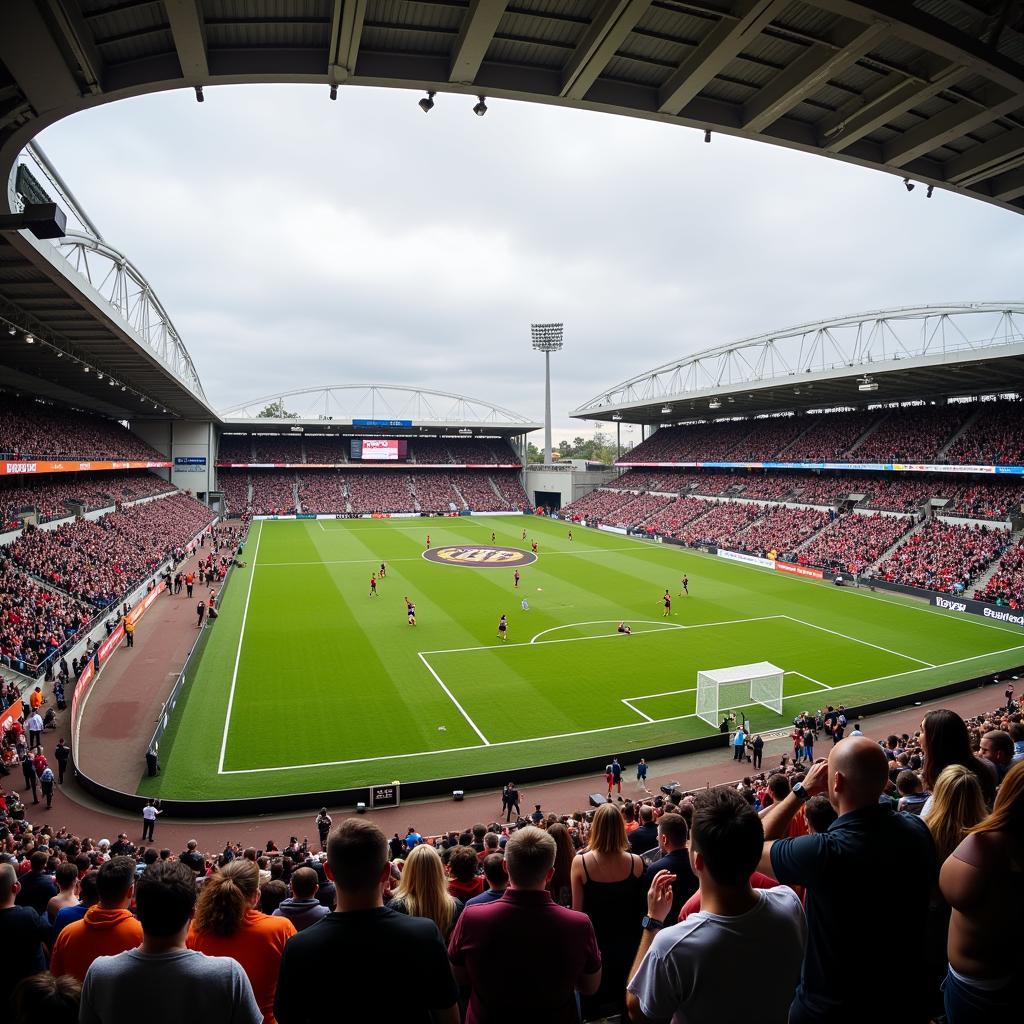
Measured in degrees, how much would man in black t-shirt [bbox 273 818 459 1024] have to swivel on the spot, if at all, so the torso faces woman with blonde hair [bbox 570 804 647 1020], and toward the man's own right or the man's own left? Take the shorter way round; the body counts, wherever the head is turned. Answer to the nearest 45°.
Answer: approximately 45° to the man's own right

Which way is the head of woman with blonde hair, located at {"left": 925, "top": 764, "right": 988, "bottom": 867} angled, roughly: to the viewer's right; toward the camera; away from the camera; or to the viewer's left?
away from the camera

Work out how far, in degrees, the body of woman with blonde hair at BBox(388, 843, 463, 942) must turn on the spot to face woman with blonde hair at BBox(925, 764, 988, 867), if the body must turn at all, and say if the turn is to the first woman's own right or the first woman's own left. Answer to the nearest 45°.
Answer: approximately 90° to the first woman's own right

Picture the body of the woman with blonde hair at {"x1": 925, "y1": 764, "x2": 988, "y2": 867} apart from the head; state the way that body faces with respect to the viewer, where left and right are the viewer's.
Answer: facing away from the viewer and to the left of the viewer

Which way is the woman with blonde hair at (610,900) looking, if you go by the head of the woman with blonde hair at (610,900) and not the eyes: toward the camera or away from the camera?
away from the camera

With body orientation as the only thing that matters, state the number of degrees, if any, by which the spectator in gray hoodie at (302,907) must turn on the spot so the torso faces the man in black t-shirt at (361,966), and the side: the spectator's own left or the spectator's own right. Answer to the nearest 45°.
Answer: approximately 180°

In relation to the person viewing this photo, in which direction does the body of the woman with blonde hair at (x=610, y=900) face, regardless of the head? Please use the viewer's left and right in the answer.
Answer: facing away from the viewer

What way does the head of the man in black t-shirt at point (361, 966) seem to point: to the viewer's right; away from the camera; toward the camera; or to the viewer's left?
away from the camera

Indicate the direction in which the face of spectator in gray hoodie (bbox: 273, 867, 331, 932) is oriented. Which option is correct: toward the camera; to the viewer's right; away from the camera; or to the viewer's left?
away from the camera

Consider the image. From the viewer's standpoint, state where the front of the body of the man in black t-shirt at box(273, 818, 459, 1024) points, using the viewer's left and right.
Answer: facing away from the viewer

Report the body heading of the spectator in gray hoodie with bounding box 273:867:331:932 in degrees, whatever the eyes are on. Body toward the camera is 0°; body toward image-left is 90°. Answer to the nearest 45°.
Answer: approximately 180°

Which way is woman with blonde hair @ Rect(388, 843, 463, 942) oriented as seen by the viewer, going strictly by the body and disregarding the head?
away from the camera

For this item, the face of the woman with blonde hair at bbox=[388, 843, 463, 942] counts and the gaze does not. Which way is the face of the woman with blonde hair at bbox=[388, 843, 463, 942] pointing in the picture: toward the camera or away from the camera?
away from the camera

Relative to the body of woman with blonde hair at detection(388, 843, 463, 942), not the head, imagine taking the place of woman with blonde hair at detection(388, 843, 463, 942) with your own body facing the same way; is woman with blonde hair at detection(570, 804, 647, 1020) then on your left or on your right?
on your right
